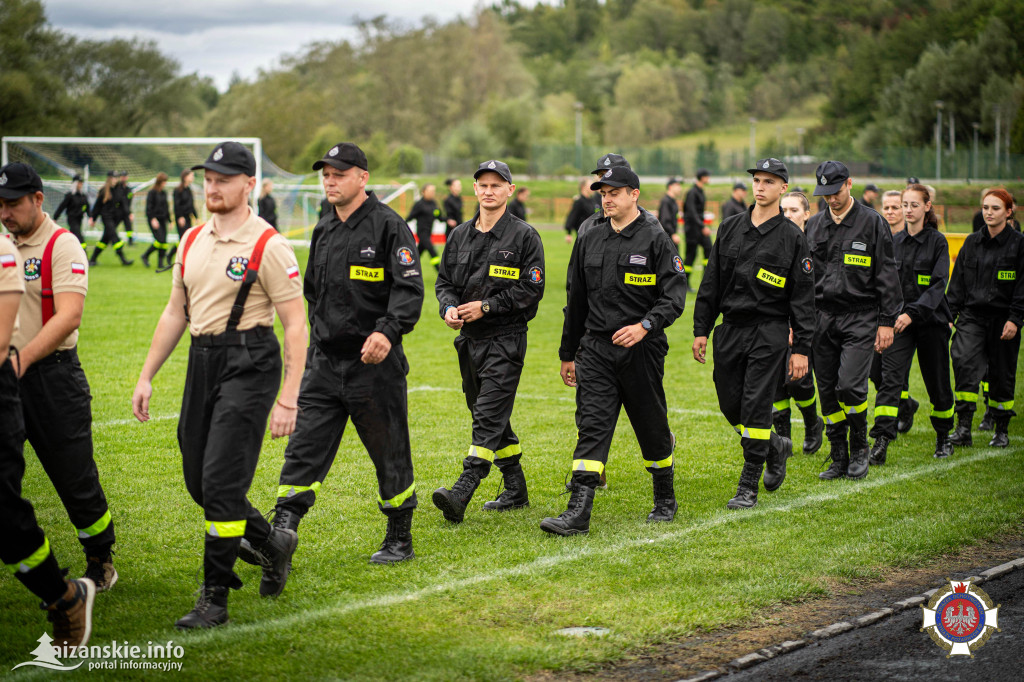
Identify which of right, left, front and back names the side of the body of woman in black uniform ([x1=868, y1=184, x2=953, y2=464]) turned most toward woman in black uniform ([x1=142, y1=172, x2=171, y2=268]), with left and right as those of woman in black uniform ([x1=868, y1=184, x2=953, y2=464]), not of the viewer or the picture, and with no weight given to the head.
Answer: right

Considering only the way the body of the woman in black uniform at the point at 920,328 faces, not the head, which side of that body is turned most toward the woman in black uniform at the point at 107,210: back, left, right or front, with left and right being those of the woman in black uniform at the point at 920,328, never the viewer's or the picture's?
right

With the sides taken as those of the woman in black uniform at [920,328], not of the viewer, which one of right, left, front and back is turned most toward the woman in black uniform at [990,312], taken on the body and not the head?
back

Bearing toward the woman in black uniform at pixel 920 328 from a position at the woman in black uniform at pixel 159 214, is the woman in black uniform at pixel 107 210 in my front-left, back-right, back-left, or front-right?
back-right

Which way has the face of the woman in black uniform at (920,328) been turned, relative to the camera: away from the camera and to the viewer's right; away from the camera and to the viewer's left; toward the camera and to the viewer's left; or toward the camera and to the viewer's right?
toward the camera and to the viewer's left

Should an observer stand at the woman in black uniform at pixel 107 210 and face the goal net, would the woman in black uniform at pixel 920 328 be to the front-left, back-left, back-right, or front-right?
back-right

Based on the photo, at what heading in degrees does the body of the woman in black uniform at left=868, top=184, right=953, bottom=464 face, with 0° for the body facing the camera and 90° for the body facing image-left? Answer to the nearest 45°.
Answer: approximately 45°

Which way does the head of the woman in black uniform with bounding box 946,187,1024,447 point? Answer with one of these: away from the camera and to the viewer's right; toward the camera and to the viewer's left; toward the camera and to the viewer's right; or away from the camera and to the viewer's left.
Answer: toward the camera and to the viewer's left

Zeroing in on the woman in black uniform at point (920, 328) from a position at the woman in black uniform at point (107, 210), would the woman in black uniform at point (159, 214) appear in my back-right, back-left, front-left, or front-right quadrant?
front-left

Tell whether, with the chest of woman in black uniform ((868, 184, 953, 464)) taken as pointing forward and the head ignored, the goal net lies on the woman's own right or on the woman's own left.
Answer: on the woman's own right
